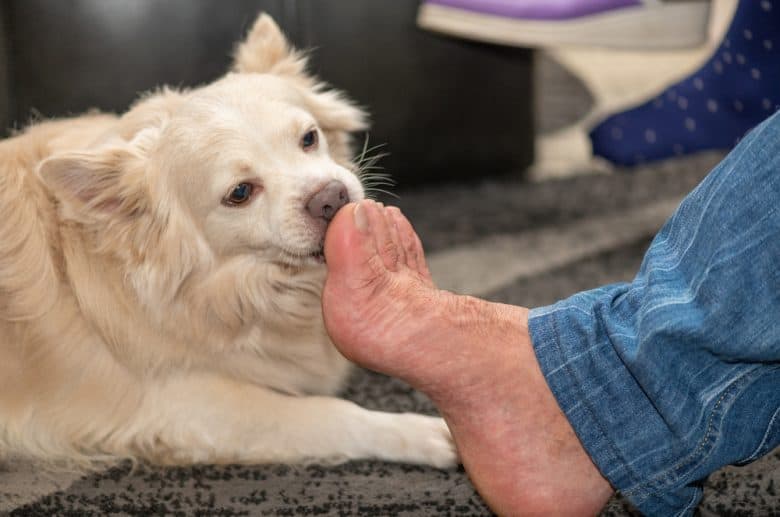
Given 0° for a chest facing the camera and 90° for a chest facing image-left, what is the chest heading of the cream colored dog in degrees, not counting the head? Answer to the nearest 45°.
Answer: approximately 270°

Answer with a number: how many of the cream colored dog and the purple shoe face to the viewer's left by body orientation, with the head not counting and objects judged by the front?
1

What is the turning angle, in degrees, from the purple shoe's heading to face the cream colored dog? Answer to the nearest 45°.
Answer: approximately 45° to its left

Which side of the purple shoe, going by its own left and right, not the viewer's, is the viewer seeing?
left

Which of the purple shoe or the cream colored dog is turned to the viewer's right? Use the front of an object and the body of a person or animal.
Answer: the cream colored dog
